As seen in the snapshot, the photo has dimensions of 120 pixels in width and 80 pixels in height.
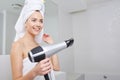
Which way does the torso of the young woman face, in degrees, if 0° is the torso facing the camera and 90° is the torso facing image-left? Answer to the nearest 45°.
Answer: approximately 315°

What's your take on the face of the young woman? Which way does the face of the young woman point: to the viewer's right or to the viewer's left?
to the viewer's right
